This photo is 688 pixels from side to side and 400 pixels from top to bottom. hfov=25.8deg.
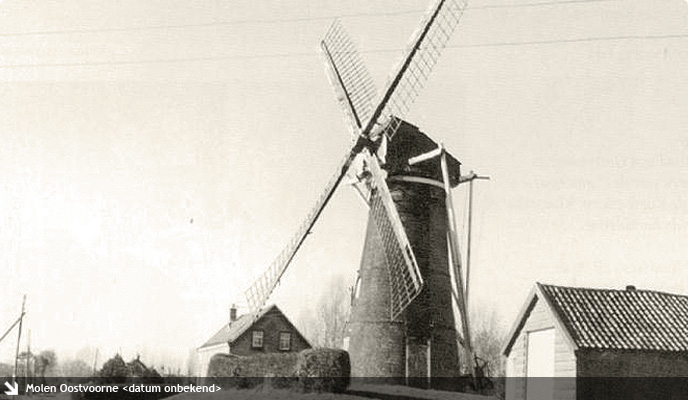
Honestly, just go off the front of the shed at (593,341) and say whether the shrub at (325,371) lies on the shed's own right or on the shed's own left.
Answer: on the shed's own right

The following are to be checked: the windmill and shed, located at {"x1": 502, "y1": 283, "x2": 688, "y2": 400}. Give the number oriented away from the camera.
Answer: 0

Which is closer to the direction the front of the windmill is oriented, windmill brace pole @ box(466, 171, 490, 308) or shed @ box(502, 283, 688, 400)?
the shed

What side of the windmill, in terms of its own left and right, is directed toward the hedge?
front

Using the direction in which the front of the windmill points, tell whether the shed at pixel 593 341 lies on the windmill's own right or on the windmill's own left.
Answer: on the windmill's own left

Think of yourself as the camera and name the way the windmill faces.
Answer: facing the viewer and to the left of the viewer

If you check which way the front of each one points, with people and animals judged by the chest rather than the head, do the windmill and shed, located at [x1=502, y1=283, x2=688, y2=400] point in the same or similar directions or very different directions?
same or similar directions

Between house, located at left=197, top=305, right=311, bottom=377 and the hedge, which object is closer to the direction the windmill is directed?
the hedge

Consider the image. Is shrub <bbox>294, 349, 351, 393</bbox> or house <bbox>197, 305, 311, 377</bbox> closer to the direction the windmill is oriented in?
the shrub
